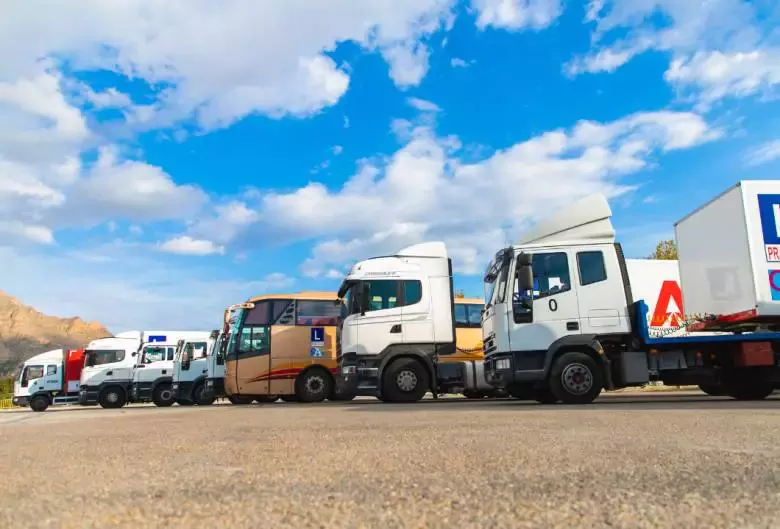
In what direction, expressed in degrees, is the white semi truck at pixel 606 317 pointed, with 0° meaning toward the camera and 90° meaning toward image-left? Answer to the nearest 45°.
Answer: approximately 90°

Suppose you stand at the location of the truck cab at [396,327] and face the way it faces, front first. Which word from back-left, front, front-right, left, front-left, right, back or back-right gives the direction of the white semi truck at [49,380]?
front-right

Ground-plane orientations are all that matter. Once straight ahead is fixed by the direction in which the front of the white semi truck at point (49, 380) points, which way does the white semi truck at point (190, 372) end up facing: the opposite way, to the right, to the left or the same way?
the same way

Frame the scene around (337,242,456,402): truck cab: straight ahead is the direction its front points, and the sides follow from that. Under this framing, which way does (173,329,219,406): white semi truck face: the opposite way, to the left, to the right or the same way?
the same way

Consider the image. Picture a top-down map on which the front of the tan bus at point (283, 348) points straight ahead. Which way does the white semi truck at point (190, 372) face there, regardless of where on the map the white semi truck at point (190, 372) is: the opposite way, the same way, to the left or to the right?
the same way

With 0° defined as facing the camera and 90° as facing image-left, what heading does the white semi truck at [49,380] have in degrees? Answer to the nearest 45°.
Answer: approximately 90°

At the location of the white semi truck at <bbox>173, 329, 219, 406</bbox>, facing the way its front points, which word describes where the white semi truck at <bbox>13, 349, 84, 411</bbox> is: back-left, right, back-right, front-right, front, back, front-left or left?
front-right

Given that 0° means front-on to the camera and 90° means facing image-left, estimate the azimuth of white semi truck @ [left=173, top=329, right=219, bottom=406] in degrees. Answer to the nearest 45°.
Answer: approximately 90°
